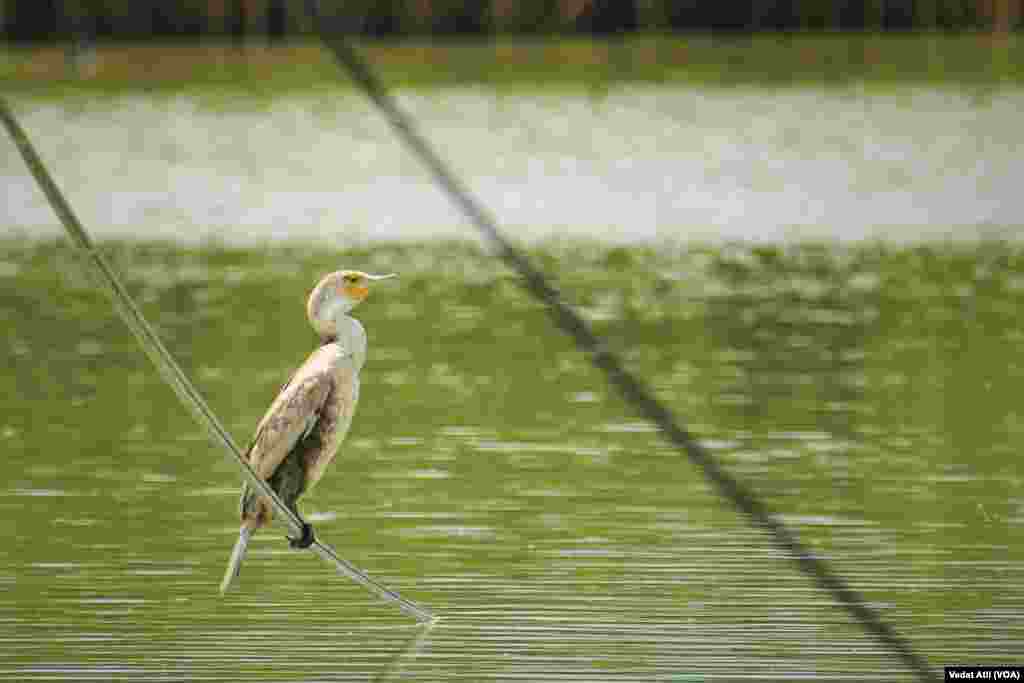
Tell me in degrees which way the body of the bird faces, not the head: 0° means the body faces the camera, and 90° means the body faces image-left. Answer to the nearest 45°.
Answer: approximately 270°
